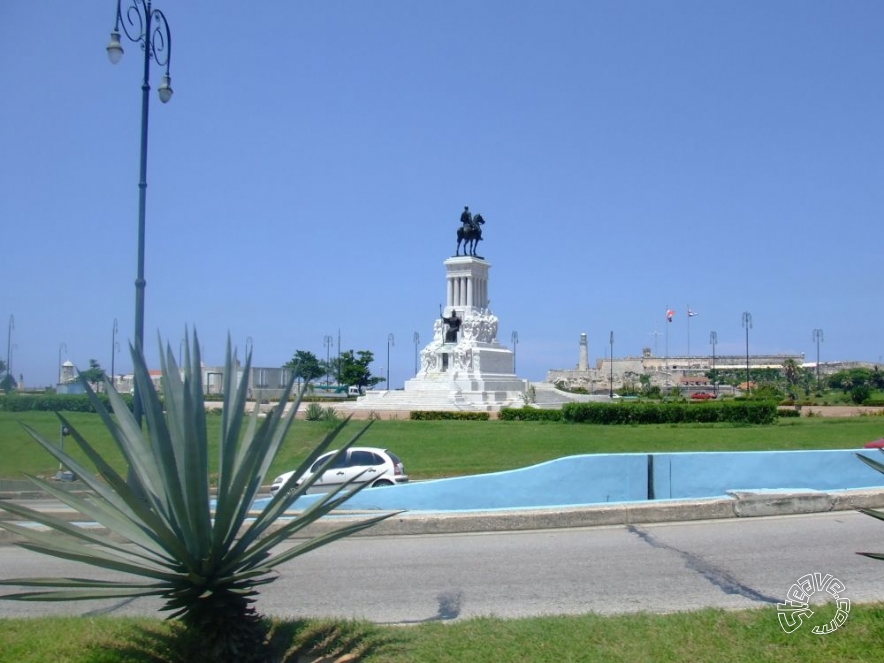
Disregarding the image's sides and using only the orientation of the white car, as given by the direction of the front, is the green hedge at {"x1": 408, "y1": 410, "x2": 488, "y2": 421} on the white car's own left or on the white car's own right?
on the white car's own right

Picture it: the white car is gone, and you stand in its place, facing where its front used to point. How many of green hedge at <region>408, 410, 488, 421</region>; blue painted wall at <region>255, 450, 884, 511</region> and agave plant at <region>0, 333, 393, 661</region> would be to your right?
1

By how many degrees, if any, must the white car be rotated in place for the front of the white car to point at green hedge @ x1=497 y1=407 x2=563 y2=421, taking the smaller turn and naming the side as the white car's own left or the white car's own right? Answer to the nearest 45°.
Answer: approximately 90° to the white car's own right

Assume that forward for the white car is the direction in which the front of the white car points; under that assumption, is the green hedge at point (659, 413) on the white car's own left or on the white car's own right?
on the white car's own right

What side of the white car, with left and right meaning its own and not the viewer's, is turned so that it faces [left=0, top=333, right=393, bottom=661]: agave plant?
left

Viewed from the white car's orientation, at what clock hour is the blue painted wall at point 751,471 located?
The blue painted wall is roughly at 7 o'clock from the white car.

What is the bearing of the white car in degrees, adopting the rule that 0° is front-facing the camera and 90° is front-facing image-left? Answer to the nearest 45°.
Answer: approximately 90°

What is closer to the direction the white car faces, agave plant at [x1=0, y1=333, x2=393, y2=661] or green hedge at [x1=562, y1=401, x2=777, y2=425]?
the agave plant

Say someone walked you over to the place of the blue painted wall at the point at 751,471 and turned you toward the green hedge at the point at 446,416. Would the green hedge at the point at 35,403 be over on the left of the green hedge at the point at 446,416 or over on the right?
left

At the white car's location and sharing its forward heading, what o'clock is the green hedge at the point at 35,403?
The green hedge is roughly at 2 o'clock from the white car.

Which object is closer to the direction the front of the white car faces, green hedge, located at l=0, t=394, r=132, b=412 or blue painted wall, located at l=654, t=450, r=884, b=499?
the green hedge
